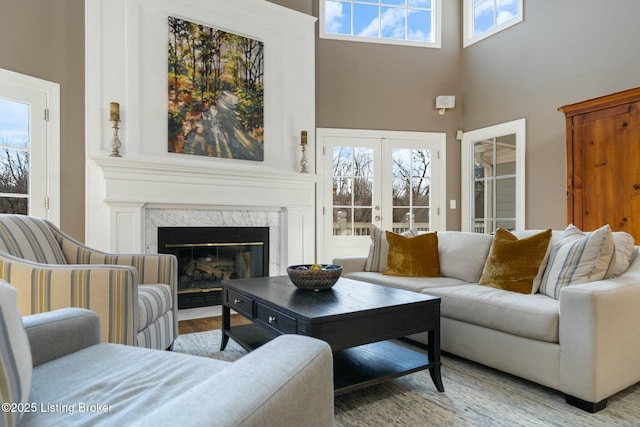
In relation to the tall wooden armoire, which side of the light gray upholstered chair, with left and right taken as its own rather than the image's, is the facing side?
front

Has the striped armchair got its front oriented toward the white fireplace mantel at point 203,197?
no

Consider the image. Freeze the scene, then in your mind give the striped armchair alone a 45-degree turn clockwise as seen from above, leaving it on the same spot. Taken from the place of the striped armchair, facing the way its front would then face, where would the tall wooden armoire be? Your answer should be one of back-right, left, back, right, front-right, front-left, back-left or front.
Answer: left

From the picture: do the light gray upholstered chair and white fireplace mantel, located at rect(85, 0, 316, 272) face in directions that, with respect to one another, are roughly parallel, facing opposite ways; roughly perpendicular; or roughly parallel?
roughly perpendicular

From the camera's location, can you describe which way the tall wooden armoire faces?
facing the viewer and to the left of the viewer

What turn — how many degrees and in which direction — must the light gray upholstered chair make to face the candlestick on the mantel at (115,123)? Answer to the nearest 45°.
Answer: approximately 45° to its left

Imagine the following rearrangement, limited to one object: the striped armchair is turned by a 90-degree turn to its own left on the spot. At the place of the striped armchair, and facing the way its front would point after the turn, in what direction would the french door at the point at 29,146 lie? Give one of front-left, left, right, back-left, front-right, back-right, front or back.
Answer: front-left

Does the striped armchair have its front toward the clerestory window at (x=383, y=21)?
no

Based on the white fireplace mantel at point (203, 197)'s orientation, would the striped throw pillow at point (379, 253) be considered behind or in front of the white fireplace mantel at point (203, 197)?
in front

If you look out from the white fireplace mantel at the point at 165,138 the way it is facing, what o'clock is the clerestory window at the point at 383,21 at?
The clerestory window is roughly at 10 o'clock from the white fireplace mantel.

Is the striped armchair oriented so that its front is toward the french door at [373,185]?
no
